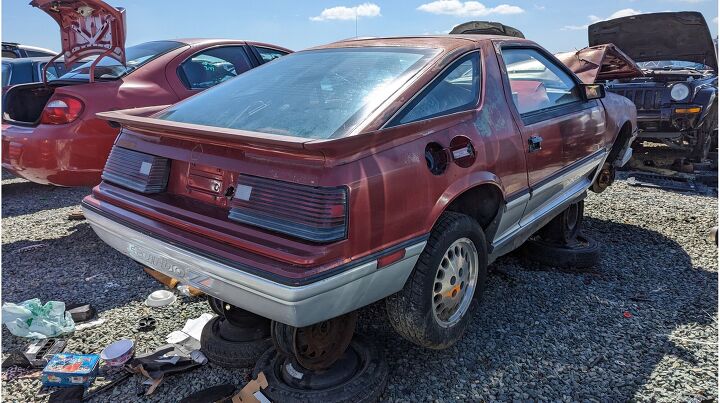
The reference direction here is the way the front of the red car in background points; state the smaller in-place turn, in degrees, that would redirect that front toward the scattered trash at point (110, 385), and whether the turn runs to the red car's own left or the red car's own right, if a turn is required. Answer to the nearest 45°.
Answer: approximately 135° to the red car's own right

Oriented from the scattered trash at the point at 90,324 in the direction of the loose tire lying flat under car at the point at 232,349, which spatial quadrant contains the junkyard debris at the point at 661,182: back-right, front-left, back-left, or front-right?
front-left

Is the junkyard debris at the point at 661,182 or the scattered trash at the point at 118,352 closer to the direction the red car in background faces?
the junkyard debris

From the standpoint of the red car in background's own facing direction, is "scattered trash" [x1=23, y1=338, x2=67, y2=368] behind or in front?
behind

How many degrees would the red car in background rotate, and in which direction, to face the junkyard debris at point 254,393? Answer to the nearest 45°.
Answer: approximately 135° to its right

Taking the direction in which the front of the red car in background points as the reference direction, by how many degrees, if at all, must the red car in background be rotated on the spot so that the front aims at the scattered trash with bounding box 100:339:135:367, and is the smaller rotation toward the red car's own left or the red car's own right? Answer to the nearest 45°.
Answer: approximately 135° to the red car's own right

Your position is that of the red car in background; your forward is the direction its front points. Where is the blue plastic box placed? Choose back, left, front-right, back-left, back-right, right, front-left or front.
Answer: back-right

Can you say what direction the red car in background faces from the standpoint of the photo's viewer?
facing away from the viewer and to the right of the viewer

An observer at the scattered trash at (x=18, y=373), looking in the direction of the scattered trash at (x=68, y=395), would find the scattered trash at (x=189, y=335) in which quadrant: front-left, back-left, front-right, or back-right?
front-left

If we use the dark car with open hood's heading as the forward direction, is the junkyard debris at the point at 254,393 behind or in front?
in front

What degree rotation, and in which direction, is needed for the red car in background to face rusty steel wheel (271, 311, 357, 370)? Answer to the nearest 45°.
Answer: approximately 135° to its right

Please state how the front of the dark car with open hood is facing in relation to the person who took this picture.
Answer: facing the viewer and to the left of the viewer

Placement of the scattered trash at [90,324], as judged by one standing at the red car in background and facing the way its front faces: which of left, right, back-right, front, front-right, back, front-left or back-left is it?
back-right

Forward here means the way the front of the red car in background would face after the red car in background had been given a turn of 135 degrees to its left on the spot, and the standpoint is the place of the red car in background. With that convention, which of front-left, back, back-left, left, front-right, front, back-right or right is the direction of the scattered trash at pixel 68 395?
left

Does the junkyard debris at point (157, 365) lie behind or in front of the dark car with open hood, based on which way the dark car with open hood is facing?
in front
